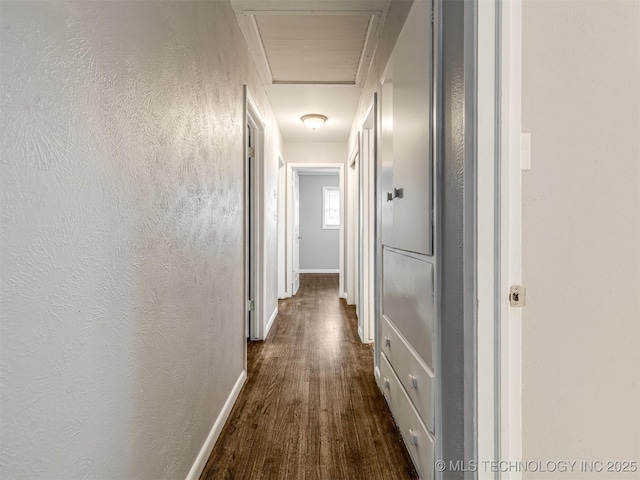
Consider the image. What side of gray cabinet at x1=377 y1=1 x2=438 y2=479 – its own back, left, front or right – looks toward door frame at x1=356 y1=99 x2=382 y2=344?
right

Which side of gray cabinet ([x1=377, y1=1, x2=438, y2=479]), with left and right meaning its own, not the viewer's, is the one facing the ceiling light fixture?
right

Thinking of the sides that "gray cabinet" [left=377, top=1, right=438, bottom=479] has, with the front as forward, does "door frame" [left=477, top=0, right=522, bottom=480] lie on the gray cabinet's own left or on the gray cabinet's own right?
on the gray cabinet's own left

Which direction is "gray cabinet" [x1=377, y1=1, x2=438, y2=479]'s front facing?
to the viewer's left

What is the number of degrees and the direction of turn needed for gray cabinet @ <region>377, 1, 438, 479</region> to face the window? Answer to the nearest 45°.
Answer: approximately 90° to its right
